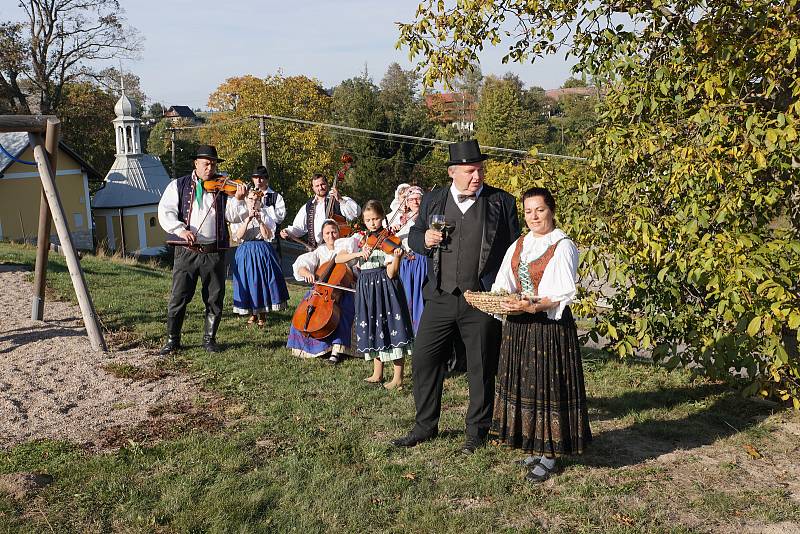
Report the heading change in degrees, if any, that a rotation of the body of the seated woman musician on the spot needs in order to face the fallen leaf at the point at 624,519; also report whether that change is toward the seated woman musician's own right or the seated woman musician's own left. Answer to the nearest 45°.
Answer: approximately 45° to the seated woman musician's own left

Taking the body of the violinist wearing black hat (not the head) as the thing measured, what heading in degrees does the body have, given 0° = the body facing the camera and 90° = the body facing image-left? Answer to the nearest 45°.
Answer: approximately 0°

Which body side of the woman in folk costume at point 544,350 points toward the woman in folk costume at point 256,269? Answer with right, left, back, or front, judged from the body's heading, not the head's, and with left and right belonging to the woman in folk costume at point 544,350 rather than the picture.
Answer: right

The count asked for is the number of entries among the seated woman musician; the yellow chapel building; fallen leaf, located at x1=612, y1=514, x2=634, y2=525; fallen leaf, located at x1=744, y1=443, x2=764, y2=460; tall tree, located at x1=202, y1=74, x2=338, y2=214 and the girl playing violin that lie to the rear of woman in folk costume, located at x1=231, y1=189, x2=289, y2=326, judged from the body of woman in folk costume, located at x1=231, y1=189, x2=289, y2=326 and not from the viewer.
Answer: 2

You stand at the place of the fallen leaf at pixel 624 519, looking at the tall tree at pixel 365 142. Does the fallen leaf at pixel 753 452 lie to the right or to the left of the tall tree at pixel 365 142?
right

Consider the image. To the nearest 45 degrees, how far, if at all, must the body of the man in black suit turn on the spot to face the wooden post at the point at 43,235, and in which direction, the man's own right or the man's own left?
approximately 135° to the man's own right

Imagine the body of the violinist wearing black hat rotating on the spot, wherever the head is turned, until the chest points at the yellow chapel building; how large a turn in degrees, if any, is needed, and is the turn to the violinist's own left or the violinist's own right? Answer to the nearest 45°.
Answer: approximately 180°

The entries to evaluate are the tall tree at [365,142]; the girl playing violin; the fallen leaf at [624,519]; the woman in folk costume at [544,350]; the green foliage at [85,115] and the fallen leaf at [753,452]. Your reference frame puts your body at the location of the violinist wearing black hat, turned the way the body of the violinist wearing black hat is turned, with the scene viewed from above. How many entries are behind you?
2

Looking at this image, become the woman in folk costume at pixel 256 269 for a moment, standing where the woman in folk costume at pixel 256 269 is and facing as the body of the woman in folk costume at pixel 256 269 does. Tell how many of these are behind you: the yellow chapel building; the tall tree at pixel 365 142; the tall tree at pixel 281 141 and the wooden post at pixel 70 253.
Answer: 3

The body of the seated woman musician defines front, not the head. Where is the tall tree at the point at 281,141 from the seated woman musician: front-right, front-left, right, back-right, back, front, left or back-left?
back

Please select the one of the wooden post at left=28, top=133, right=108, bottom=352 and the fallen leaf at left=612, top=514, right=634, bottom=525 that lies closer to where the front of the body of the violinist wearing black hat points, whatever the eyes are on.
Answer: the fallen leaf
